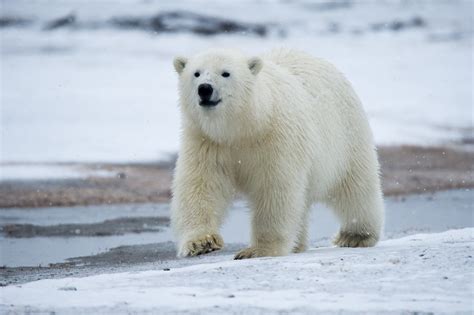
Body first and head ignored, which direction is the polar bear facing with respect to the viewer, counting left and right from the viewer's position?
facing the viewer and to the left of the viewer
